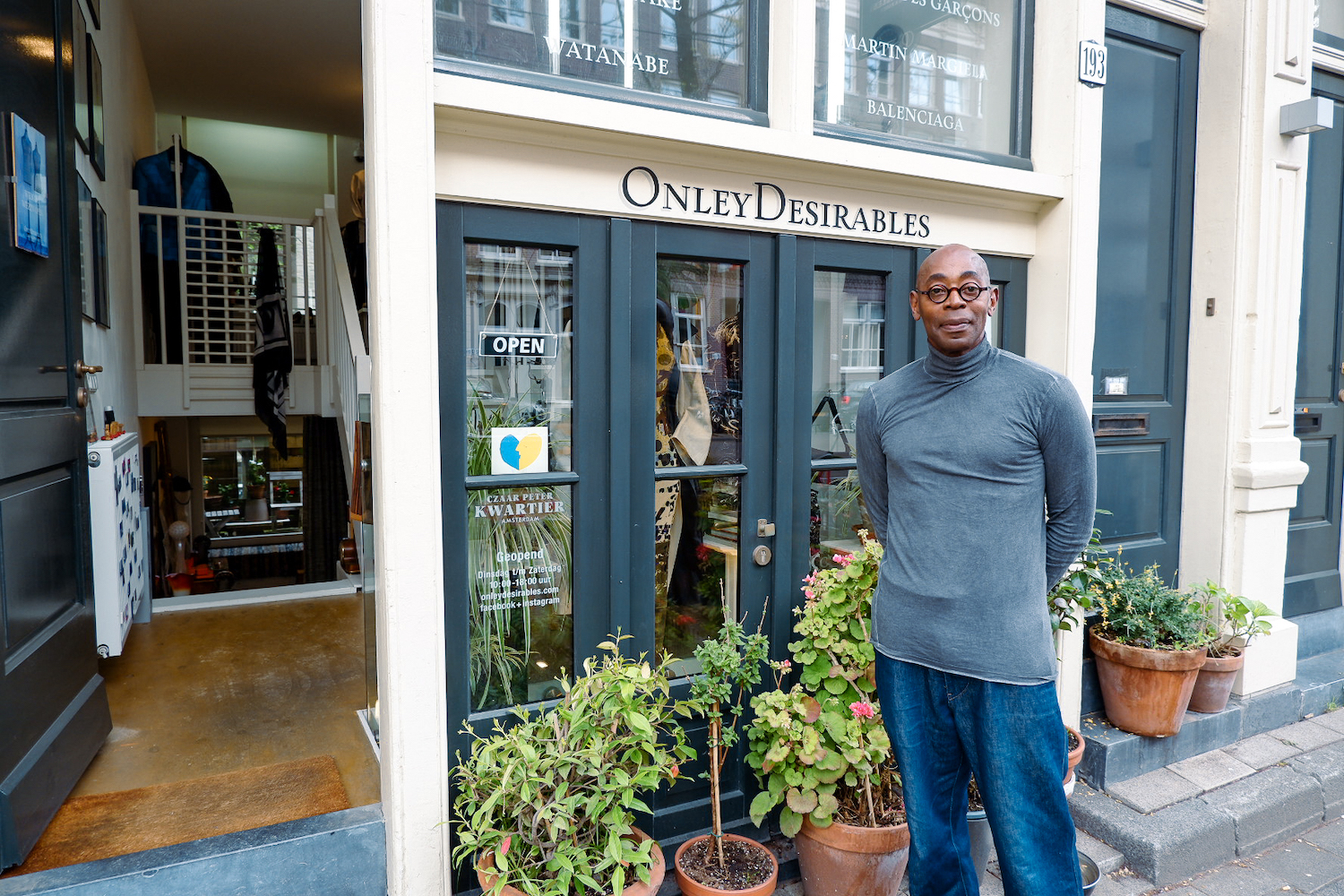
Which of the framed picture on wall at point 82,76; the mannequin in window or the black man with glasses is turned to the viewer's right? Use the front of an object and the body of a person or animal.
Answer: the framed picture on wall

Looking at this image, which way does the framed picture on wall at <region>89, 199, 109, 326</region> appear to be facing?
to the viewer's right

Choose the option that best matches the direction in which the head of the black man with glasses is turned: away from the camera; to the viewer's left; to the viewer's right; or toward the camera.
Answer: toward the camera

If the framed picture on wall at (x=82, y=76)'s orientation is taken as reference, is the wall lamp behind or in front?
in front

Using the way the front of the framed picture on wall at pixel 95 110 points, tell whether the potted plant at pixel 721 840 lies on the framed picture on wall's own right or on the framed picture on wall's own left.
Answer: on the framed picture on wall's own right

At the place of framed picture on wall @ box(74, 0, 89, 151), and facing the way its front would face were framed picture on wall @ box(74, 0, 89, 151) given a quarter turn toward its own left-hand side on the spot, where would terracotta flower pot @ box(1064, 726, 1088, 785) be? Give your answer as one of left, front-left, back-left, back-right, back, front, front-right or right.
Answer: back-right

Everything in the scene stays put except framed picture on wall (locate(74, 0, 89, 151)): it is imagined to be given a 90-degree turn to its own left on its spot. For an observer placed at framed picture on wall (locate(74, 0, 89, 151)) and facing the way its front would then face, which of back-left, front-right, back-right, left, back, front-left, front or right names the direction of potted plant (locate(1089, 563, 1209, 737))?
back-right

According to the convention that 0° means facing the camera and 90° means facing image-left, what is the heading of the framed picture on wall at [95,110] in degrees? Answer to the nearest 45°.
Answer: approximately 270°

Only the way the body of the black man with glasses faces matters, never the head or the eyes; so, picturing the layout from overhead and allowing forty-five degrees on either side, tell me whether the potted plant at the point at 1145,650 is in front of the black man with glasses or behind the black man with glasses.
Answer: behind

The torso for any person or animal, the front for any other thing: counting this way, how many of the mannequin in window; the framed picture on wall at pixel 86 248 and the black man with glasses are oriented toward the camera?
2

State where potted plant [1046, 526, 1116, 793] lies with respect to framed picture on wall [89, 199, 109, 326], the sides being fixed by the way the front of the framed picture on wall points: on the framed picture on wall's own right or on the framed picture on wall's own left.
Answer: on the framed picture on wall's own right

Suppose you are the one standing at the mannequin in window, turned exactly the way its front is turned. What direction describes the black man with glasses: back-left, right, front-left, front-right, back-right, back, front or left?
front-left

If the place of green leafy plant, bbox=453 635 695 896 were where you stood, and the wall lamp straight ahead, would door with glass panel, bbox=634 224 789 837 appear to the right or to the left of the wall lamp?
left

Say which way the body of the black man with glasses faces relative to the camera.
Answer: toward the camera

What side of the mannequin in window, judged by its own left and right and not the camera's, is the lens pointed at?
front

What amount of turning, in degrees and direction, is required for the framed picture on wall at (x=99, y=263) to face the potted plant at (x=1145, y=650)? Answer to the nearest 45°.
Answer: approximately 45° to its right

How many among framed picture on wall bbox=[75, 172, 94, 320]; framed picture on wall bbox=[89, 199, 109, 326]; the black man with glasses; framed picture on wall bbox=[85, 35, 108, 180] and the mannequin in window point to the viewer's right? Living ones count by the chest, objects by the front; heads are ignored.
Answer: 3

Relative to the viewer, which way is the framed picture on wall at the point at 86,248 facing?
to the viewer's right

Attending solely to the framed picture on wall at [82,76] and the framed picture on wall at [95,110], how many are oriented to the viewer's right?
2

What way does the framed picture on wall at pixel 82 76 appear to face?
to the viewer's right
